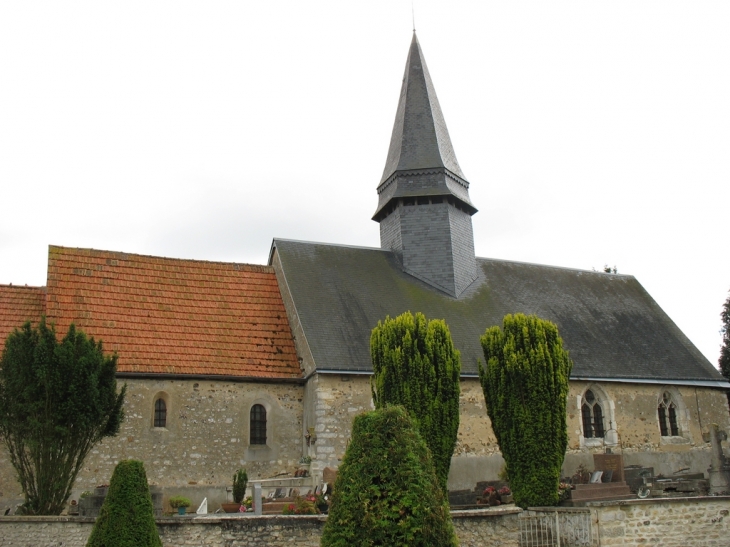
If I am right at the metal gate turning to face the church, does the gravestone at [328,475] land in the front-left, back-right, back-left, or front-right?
front-left

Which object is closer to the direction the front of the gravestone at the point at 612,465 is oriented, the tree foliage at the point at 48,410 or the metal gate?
the metal gate

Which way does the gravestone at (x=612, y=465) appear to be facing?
toward the camera

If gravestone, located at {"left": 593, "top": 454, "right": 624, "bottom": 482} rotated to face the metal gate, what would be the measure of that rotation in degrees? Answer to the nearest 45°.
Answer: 0° — it already faces it

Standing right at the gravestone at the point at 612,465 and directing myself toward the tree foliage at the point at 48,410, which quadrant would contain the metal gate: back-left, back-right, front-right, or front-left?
front-left

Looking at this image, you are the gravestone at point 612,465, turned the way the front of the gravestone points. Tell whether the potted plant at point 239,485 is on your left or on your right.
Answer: on your right

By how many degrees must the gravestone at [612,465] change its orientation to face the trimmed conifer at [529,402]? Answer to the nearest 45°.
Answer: approximately 45° to its right
